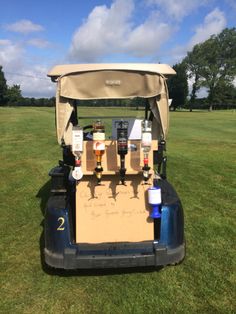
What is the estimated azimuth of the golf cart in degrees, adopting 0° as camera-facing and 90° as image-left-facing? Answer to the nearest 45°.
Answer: approximately 180°
